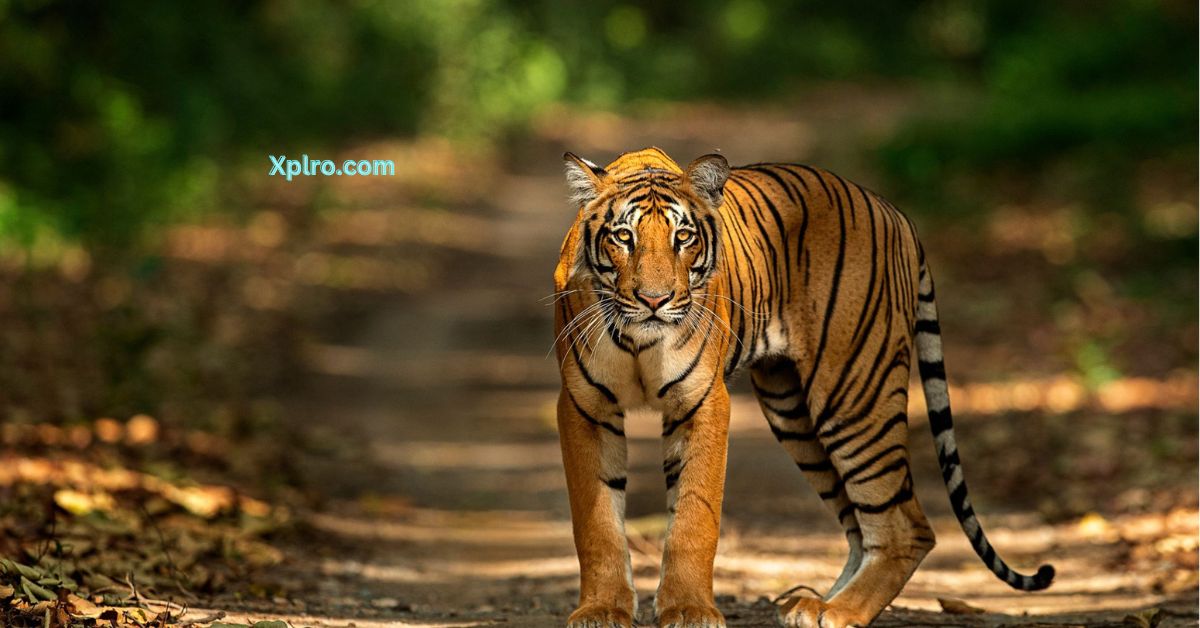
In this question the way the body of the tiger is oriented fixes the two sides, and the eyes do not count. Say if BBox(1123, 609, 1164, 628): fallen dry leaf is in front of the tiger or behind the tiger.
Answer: behind

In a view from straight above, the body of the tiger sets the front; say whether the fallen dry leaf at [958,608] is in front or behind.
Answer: behind

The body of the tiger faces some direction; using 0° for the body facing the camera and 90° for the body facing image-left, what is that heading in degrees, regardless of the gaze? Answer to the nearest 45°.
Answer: approximately 45°
